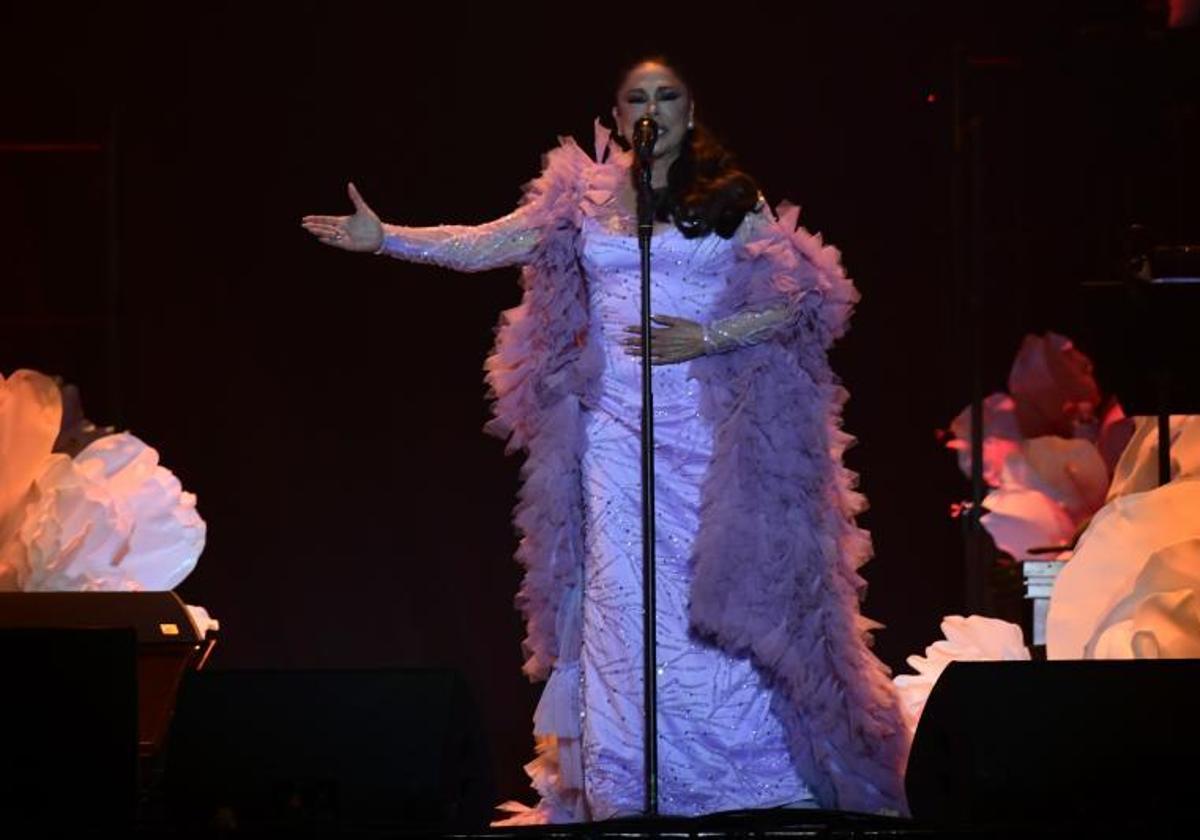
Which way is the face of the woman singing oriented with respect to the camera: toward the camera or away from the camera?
toward the camera

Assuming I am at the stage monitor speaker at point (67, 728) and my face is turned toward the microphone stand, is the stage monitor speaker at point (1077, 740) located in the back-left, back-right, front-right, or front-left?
front-right

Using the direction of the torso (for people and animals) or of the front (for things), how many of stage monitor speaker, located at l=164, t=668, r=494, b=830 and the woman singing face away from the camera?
1

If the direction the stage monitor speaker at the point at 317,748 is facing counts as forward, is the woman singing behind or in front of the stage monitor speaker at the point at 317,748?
in front

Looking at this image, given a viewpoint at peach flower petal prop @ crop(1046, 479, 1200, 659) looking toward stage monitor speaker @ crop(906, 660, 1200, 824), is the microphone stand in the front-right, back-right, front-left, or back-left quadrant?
front-right

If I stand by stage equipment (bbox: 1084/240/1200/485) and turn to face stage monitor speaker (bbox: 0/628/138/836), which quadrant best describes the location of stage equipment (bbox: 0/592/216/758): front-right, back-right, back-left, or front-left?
front-right

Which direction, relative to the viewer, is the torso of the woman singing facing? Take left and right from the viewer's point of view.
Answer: facing the viewer

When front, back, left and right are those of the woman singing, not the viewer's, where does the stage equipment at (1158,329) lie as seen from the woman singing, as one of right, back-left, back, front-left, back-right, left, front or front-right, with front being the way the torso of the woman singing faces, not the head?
left

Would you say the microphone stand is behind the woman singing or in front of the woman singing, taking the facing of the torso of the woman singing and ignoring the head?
in front

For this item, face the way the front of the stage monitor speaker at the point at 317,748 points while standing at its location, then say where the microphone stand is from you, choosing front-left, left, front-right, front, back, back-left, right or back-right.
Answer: front-right

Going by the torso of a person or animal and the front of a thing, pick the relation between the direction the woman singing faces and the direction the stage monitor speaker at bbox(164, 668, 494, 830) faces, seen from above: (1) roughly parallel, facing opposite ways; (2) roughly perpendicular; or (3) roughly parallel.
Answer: roughly parallel, facing opposite ways

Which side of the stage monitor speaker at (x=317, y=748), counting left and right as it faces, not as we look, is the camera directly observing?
back

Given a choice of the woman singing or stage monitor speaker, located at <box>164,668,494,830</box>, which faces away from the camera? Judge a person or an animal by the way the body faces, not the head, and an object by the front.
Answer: the stage monitor speaker
